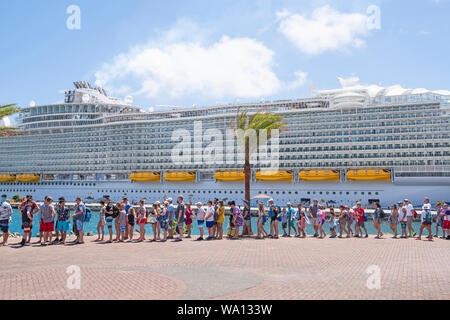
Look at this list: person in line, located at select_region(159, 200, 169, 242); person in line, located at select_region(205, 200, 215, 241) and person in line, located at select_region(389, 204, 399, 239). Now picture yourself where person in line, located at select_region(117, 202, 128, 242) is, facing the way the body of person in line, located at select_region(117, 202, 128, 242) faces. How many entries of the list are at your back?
3

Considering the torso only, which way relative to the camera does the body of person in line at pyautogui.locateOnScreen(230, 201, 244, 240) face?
to the viewer's left

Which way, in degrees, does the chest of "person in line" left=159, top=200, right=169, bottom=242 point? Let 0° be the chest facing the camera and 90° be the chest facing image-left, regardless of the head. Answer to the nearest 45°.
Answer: approximately 90°

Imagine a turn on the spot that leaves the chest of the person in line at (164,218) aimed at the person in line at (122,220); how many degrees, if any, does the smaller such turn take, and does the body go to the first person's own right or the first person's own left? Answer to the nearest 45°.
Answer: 0° — they already face them

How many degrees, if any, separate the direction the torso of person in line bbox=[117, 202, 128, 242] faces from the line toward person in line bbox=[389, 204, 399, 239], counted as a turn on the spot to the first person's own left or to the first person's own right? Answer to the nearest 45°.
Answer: approximately 180°

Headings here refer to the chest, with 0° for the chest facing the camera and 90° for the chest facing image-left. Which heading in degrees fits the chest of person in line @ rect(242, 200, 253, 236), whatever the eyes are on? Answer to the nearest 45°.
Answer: approximately 90°

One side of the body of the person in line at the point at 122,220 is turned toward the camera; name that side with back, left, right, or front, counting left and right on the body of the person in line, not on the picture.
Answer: left

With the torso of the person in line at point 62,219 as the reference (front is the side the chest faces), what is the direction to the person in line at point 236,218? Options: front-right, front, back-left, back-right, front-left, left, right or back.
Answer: back-left
